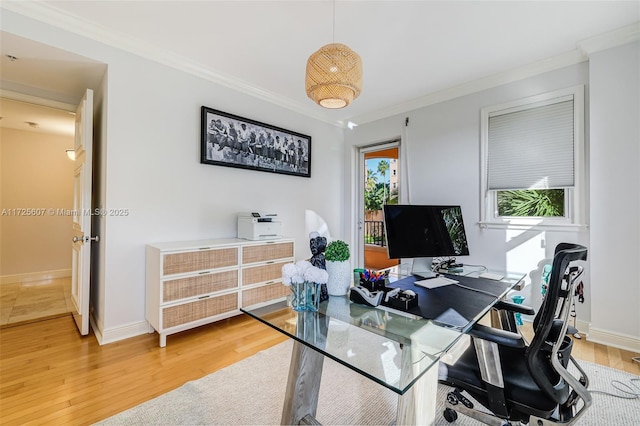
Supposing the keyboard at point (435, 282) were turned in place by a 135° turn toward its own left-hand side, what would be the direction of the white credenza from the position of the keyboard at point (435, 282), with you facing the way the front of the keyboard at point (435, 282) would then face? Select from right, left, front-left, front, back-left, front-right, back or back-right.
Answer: left

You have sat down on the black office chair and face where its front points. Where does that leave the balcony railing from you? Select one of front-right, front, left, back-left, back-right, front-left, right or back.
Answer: front

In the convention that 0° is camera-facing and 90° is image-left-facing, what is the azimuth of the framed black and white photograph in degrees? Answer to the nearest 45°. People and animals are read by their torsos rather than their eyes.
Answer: approximately 315°

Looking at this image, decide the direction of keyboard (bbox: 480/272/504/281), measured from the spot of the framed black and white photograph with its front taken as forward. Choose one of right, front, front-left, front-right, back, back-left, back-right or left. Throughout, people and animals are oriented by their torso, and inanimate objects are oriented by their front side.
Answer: front

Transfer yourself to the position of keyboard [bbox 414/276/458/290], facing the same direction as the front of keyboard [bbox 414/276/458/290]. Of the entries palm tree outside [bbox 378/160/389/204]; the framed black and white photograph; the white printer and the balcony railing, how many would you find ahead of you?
0

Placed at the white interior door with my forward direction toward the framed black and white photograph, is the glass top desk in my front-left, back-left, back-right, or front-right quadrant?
front-right

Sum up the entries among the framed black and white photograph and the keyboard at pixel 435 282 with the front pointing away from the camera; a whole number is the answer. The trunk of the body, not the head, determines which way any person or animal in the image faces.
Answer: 0

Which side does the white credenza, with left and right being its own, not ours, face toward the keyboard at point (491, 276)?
front

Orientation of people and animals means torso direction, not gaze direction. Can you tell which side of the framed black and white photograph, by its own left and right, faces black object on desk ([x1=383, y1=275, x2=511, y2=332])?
front

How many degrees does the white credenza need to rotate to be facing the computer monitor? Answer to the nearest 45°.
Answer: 0° — it already faces it

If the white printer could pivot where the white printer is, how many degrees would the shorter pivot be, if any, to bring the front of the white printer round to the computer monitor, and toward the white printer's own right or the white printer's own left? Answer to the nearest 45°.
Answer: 0° — it already faces it

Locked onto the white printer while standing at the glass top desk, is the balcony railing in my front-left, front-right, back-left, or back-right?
front-right

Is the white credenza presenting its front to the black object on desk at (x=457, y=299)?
yes

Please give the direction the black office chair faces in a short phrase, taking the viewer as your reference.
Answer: facing away from the viewer and to the left of the viewer

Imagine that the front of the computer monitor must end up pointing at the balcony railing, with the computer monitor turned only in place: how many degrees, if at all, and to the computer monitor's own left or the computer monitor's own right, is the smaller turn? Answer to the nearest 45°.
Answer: approximately 135° to the computer monitor's own left

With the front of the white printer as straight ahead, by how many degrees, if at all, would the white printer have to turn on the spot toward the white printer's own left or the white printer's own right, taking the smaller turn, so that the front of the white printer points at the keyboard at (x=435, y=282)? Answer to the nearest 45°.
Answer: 0° — it already faces it

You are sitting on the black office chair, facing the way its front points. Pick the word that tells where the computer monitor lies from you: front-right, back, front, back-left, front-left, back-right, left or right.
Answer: front

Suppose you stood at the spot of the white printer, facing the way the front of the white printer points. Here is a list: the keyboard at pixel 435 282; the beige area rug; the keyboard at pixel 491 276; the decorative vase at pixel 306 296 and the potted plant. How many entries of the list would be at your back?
0
